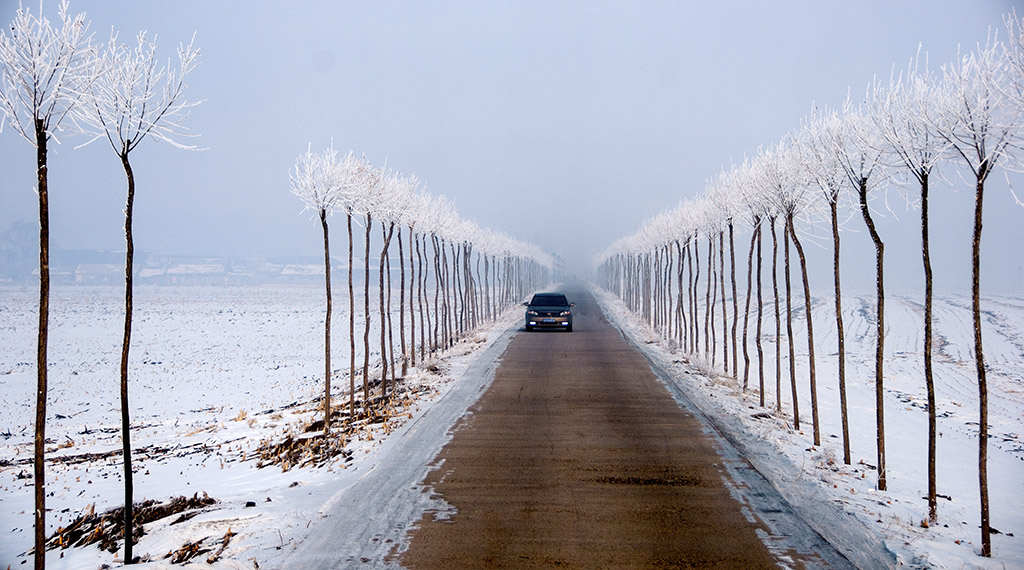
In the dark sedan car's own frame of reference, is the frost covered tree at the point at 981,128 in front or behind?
in front

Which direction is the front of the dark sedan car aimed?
toward the camera

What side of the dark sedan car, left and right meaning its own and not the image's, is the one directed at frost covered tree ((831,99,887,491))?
front

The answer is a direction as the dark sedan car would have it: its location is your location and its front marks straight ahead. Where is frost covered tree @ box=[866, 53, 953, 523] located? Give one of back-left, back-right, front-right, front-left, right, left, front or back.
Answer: front

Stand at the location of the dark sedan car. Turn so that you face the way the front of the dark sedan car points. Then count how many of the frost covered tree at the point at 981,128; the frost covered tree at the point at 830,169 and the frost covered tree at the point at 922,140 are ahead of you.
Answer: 3
